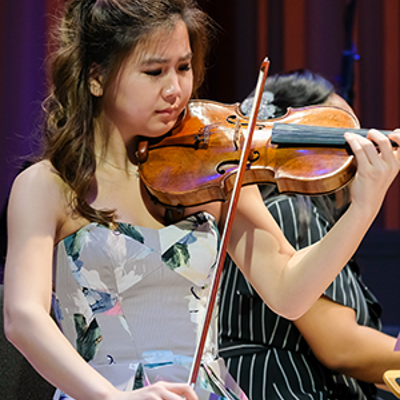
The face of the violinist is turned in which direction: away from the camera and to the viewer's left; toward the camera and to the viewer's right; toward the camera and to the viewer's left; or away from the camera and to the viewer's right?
toward the camera and to the viewer's right

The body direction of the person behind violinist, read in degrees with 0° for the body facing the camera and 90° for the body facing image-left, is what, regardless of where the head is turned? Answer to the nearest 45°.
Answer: approximately 270°
